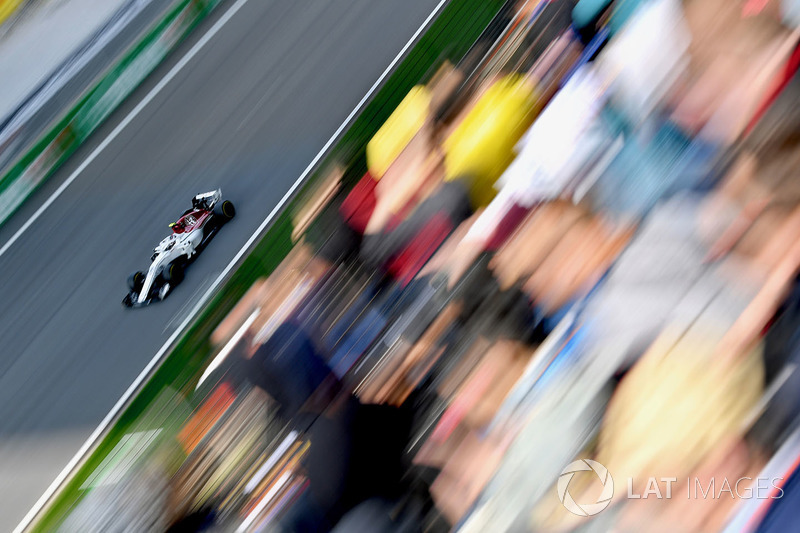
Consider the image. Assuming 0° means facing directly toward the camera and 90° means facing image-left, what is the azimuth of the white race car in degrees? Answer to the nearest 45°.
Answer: approximately 45°
